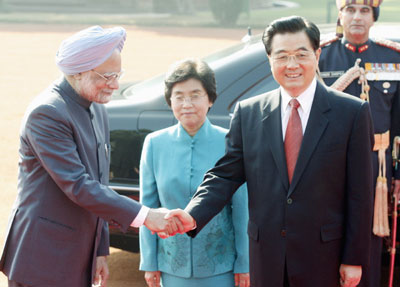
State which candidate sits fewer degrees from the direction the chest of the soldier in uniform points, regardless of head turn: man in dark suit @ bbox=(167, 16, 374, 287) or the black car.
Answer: the man in dark suit

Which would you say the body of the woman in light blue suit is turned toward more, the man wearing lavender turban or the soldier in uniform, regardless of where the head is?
the man wearing lavender turban

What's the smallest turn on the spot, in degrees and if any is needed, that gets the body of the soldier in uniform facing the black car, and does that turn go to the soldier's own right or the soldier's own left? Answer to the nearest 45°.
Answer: approximately 90° to the soldier's own right

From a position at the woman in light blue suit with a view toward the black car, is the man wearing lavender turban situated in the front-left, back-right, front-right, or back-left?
back-left

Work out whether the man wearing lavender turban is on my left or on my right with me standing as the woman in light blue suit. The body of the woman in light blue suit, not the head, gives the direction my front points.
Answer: on my right

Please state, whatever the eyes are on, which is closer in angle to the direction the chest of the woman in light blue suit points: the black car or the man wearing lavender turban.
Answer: the man wearing lavender turban

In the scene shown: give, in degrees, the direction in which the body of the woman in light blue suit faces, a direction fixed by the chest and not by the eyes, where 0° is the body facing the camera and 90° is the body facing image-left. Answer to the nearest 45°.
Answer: approximately 0°

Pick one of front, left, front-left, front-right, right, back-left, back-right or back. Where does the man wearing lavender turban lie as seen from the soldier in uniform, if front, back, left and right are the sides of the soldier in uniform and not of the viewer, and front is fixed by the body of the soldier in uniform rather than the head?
front-right

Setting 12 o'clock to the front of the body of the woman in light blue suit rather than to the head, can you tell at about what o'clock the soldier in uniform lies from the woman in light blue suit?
The soldier in uniform is roughly at 8 o'clock from the woman in light blue suit.

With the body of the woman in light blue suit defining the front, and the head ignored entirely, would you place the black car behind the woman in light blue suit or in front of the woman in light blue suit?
behind

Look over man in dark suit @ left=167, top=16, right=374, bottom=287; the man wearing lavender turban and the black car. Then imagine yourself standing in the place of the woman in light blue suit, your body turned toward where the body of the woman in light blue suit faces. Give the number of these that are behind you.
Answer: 1
